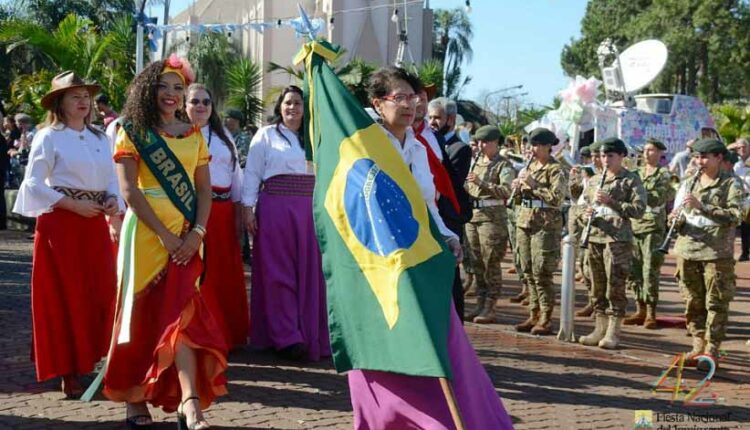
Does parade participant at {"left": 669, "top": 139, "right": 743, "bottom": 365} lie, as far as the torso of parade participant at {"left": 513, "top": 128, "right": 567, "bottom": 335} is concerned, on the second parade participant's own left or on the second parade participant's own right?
on the second parade participant's own left

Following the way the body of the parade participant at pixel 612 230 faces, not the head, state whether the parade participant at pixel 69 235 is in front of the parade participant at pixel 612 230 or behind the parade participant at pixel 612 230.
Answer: in front

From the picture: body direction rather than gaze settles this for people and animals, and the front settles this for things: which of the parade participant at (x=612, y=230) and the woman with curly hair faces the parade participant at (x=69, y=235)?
the parade participant at (x=612, y=230)

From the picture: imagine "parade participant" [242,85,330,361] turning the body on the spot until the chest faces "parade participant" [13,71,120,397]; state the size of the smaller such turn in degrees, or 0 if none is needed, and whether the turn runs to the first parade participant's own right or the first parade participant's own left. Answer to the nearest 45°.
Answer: approximately 90° to the first parade participant's own right

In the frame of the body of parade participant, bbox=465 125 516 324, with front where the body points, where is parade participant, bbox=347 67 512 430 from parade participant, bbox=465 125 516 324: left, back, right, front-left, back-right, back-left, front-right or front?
front-left

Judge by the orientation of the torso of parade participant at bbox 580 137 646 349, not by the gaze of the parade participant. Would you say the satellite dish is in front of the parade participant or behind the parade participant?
behind

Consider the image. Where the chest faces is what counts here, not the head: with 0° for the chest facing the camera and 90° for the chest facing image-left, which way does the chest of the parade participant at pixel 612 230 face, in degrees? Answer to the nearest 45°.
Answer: approximately 45°

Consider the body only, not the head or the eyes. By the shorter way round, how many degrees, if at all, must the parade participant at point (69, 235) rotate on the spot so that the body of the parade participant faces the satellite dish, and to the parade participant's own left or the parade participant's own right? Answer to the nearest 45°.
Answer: approximately 90° to the parade participant's own left

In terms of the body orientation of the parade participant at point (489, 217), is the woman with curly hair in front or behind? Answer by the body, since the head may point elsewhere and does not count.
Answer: in front

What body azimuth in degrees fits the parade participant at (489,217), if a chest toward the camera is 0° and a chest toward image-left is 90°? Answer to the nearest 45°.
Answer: approximately 45°

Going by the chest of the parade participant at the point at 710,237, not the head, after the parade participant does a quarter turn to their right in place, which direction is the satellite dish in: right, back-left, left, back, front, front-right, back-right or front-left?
front-right

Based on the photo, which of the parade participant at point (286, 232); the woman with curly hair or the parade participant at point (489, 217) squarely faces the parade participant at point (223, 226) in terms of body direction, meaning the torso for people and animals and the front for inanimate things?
the parade participant at point (489, 217)
